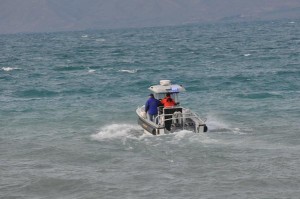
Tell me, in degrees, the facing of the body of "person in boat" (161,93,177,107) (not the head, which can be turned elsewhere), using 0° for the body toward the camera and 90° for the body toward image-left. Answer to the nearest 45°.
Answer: approximately 180°

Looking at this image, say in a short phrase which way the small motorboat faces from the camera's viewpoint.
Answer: facing away from the viewer and to the left of the viewer

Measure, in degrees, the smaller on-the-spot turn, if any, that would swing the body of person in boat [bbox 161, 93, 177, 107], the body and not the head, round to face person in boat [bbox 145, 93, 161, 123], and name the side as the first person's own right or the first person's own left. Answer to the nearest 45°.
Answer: approximately 90° to the first person's own left
